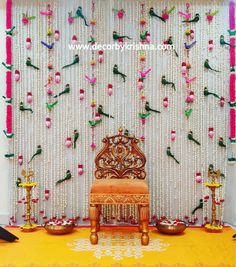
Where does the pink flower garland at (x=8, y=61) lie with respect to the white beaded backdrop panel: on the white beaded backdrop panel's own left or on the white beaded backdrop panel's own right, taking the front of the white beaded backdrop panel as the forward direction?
on the white beaded backdrop panel's own right

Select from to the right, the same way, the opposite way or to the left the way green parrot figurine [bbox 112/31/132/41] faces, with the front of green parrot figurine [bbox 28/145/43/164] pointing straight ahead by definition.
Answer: the opposite way

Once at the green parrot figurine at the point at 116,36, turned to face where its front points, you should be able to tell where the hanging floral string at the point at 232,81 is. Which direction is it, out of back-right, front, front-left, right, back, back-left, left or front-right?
back
